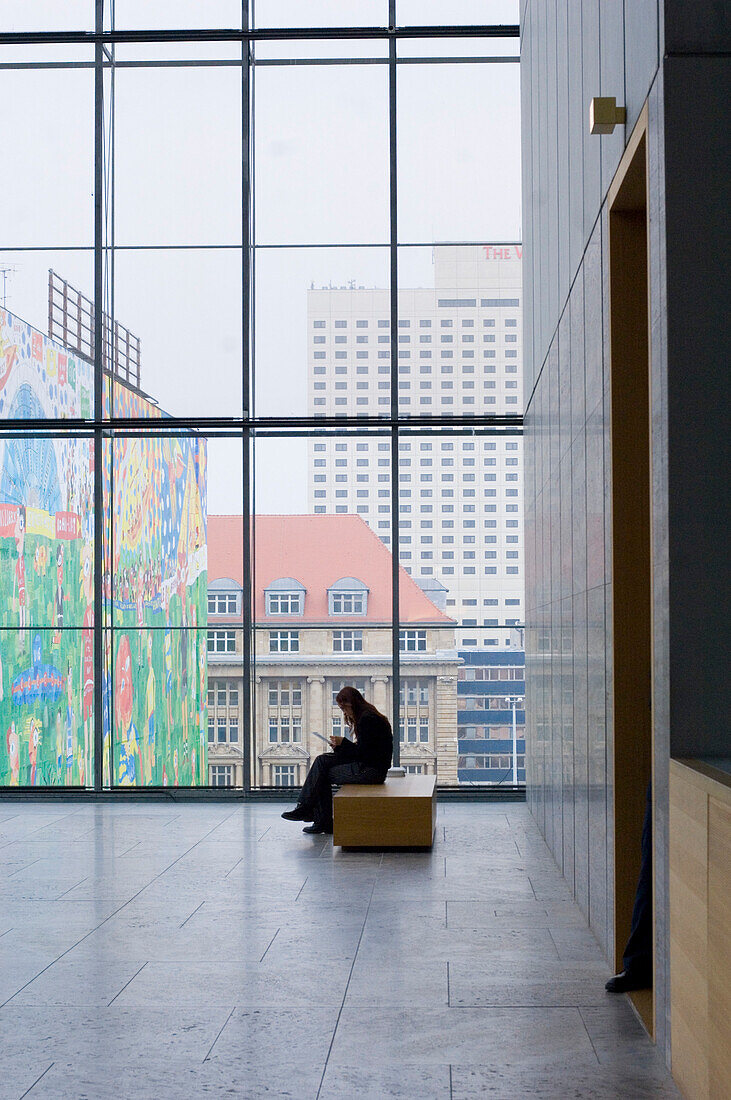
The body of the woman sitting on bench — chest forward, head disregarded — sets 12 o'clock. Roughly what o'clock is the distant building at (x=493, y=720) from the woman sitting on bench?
The distant building is roughly at 4 o'clock from the woman sitting on bench.

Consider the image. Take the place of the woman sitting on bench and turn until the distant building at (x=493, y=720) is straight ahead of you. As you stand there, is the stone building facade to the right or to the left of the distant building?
left

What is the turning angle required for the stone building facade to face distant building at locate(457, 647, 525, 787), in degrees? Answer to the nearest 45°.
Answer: approximately 90° to its left

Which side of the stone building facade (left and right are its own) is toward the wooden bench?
front

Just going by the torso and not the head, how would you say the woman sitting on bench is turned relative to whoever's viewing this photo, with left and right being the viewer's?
facing to the left of the viewer

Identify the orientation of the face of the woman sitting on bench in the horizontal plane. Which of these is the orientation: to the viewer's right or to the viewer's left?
to the viewer's left

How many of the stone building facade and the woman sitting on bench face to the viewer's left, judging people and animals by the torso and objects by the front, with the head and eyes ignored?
1

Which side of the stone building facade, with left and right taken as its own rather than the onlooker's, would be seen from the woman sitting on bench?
front

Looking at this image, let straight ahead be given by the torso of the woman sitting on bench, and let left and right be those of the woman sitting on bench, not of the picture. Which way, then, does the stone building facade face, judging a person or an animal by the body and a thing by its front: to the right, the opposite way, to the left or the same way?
to the left
